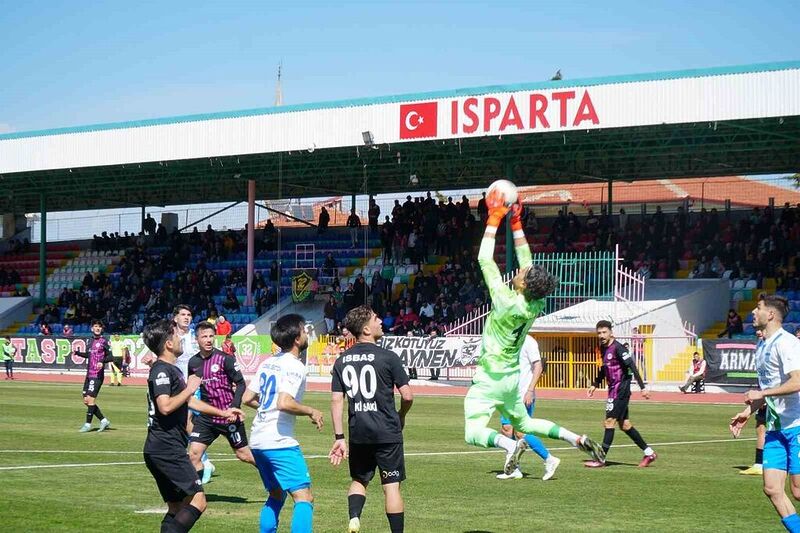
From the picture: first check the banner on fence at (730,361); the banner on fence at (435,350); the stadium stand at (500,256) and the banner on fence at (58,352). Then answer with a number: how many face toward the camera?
4

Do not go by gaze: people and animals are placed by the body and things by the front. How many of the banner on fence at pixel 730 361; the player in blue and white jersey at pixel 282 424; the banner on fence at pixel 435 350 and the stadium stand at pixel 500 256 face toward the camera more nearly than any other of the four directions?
3

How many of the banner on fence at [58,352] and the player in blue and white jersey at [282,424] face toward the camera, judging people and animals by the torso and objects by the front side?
1

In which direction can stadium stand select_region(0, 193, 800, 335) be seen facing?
toward the camera

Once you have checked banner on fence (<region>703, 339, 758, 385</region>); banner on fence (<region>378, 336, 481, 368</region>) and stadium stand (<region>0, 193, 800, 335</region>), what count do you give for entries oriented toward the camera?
3

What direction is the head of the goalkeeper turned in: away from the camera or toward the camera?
away from the camera

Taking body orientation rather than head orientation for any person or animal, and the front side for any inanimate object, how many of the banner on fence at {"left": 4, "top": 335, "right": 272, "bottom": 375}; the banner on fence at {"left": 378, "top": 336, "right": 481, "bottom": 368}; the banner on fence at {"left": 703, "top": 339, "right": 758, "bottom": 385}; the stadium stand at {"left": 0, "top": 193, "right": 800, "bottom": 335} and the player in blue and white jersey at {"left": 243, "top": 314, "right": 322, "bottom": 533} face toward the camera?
4

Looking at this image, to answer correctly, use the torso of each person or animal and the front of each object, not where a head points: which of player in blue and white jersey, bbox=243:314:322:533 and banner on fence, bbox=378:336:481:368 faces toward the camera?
the banner on fence

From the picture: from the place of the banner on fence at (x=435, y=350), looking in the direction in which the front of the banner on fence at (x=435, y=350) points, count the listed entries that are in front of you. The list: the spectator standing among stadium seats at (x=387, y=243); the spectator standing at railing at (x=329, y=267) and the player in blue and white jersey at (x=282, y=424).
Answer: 1

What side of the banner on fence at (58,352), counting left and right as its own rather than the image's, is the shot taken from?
front

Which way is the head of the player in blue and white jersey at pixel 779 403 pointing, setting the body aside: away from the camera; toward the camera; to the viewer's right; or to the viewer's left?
to the viewer's left

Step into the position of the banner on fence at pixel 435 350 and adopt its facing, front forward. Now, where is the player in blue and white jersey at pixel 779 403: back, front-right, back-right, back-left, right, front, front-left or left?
front

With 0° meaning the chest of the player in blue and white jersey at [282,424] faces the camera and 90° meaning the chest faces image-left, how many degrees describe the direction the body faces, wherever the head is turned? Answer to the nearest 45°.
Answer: approximately 225°

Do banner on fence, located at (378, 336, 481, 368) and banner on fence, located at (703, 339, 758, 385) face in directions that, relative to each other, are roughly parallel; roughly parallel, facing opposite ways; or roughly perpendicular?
roughly parallel

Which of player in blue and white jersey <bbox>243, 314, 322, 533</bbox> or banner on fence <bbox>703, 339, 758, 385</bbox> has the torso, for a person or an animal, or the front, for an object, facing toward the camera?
the banner on fence

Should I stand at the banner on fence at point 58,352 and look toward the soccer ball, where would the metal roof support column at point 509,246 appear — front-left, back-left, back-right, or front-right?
front-left

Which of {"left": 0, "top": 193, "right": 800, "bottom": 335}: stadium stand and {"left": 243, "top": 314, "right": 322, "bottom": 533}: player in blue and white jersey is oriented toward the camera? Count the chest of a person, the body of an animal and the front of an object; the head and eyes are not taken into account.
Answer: the stadium stand

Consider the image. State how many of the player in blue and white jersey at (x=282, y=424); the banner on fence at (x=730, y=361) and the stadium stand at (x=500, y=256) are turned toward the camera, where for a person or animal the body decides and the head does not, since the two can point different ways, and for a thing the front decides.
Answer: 2

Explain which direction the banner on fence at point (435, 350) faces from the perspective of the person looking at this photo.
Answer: facing the viewer
